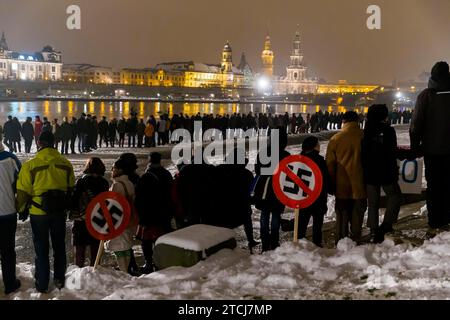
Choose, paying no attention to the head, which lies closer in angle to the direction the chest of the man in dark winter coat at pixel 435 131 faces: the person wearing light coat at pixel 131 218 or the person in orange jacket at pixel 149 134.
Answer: the person in orange jacket

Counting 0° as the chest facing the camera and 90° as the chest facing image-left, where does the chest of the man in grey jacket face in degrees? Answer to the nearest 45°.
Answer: approximately 180°

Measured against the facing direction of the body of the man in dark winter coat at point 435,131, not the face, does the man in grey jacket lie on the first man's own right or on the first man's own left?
on the first man's own left

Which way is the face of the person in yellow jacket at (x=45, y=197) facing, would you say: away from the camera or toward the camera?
away from the camera

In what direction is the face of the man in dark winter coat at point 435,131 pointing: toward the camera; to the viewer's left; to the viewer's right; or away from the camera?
away from the camera

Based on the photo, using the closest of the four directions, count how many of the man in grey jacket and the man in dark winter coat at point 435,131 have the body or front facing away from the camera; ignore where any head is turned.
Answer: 2

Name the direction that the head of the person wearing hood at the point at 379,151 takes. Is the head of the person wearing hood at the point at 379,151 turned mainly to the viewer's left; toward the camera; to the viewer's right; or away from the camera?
away from the camera

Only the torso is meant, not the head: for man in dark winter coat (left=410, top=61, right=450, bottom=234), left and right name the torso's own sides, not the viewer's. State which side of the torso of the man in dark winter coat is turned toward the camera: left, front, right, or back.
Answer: back
